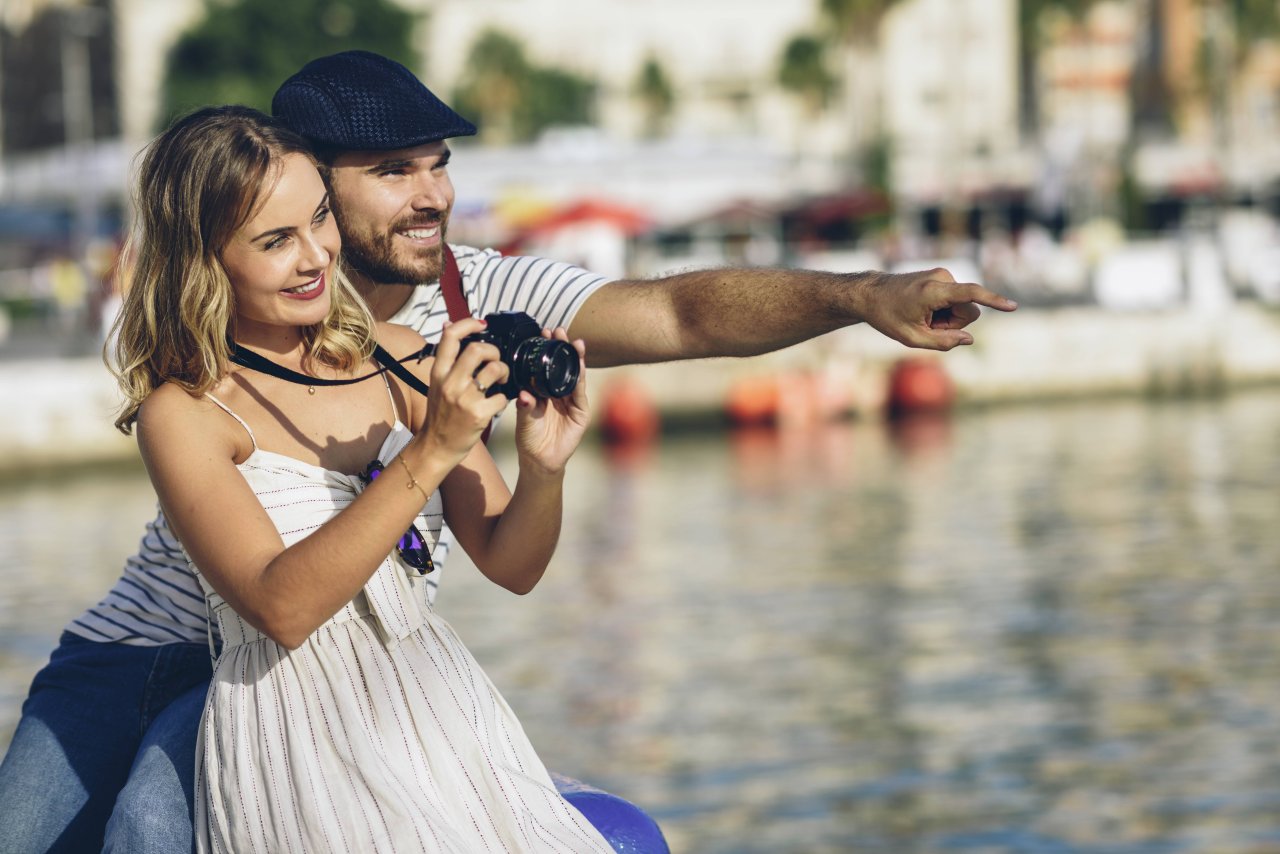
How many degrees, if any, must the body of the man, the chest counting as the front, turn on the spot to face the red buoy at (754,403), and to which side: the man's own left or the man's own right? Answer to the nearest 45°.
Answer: approximately 135° to the man's own left

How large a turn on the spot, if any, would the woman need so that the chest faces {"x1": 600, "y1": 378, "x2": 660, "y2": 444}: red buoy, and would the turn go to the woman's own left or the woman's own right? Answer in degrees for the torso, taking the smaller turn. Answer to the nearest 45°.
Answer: approximately 135° to the woman's own left

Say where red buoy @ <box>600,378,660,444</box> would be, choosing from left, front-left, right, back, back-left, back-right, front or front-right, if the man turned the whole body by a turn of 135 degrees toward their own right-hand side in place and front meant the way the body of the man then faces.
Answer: right

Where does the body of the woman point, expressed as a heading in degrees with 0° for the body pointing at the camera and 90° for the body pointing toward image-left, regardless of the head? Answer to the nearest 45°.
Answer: approximately 315°

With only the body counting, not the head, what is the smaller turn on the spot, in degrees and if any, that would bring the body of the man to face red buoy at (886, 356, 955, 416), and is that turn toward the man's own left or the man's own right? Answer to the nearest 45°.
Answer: approximately 135° to the man's own left

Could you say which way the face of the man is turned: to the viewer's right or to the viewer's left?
to the viewer's right

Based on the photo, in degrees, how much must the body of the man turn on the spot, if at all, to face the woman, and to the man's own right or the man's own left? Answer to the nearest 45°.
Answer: approximately 45° to the man's own right

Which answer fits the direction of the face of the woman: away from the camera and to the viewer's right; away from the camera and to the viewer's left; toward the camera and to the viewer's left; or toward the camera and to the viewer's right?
toward the camera and to the viewer's right

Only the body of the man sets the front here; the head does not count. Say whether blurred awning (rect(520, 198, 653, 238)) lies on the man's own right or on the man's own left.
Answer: on the man's own left

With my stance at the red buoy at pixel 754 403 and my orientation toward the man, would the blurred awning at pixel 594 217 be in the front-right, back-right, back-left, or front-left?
back-right
